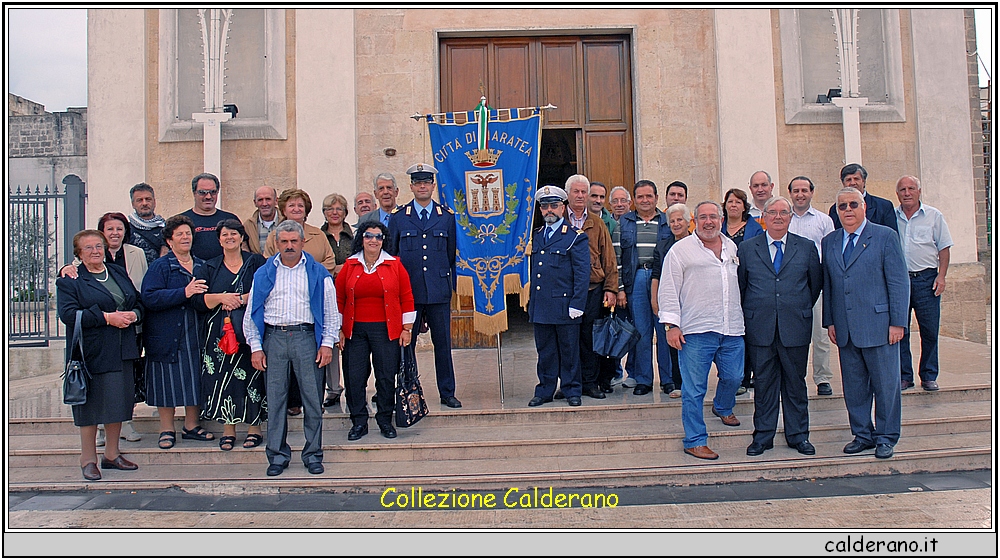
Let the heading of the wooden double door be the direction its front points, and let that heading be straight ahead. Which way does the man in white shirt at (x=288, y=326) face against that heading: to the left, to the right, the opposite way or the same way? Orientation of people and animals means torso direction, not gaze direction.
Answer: the same way

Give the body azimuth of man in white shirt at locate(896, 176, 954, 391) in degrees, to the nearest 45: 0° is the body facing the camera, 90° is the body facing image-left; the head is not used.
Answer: approximately 0°

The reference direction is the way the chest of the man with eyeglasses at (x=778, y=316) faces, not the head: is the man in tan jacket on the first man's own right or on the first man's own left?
on the first man's own right

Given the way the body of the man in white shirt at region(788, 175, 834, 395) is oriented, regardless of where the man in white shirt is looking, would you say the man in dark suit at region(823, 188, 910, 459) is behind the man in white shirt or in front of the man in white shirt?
in front

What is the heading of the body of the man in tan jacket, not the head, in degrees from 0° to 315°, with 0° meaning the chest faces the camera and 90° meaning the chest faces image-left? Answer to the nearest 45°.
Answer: approximately 0°

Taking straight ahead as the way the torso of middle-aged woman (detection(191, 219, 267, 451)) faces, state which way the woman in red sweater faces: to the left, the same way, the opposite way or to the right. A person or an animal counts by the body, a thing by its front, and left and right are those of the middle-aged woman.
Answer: the same way

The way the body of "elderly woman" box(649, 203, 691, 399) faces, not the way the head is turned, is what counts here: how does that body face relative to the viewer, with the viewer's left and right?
facing the viewer

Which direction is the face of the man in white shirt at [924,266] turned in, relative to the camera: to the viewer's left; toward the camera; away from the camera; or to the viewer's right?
toward the camera

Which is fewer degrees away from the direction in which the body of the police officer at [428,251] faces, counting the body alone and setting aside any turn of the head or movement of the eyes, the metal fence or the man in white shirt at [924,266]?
the man in white shirt

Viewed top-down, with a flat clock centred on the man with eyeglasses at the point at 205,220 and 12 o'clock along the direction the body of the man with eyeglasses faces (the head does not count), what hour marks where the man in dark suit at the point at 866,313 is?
The man in dark suit is roughly at 10 o'clock from the man with eyeglasses.

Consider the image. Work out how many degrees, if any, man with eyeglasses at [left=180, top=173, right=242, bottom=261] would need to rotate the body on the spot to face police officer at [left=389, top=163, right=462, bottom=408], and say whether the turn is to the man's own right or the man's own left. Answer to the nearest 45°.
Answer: approximately 90° to the man's own left

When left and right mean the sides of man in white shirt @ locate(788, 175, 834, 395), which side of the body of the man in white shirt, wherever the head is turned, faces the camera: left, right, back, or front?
front

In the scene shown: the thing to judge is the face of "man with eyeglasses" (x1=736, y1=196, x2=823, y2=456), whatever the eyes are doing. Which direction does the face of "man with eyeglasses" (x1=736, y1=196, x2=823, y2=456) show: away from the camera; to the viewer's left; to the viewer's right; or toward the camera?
toward the camera

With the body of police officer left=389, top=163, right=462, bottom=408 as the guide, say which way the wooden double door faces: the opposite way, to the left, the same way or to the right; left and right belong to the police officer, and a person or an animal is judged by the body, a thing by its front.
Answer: the same way

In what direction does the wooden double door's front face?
toward the camera

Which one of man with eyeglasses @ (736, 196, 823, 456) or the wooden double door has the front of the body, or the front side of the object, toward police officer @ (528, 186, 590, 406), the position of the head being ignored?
the wooden double door

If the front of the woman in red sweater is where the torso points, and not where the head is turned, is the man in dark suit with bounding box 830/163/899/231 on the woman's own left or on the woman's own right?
on the woman's own left

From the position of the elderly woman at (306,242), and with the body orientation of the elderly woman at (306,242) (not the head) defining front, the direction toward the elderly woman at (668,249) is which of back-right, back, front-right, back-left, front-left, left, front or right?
left
